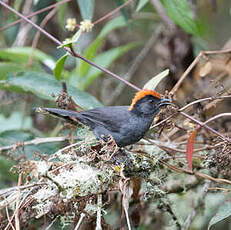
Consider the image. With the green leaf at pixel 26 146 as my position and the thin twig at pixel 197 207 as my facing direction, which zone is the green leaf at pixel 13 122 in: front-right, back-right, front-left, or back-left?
back-left

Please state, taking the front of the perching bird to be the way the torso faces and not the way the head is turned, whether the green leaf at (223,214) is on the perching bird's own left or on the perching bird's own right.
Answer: on the perching bird's own right

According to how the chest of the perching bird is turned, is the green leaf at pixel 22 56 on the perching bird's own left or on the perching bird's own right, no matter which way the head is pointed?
on the perching bird's own left

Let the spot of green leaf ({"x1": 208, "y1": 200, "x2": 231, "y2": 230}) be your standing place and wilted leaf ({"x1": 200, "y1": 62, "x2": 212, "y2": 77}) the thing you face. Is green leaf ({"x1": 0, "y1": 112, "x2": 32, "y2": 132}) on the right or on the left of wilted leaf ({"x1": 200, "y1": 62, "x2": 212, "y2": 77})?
left

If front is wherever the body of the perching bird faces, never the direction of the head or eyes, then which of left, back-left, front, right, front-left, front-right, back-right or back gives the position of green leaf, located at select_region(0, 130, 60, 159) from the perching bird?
back

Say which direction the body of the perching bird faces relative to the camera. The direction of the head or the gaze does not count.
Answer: to the viewer's right

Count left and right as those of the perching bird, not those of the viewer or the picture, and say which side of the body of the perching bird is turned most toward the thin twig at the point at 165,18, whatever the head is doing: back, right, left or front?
left

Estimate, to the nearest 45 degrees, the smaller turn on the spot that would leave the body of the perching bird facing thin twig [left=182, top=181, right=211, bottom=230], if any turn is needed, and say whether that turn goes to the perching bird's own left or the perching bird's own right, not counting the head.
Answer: approximately 45° to the perching bird's own right

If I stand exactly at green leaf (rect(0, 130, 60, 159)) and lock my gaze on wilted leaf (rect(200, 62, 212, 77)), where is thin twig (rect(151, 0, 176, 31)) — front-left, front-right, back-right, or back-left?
front-left
